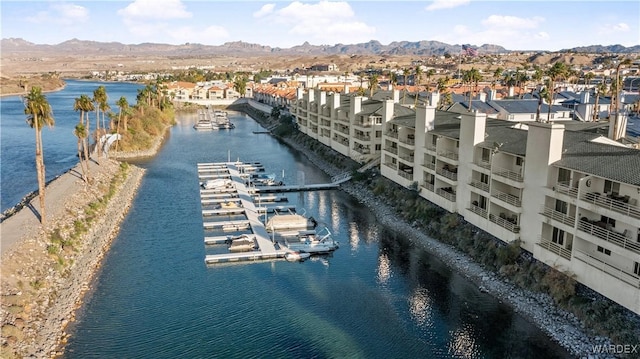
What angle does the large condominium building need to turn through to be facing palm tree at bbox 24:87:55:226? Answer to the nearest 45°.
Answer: approximately 45° to its right

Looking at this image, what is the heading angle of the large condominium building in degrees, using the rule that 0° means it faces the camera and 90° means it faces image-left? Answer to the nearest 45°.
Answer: approximately 45°
